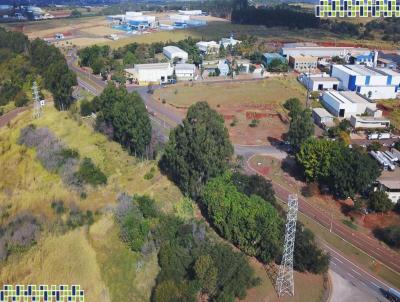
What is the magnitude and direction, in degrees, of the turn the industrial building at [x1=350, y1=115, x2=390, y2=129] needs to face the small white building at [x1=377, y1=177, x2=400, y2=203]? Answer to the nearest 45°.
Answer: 0° — it already faces it

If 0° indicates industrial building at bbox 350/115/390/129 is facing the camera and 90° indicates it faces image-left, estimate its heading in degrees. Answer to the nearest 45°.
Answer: approximately 0°

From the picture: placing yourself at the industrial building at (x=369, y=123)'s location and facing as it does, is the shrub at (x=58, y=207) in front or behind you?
in front

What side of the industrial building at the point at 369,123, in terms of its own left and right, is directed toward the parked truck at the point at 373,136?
front

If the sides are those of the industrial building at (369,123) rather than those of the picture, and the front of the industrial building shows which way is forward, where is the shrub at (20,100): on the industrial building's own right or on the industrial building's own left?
on the industrial building's own right

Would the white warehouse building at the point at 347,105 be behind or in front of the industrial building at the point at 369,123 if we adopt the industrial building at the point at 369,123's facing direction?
behind

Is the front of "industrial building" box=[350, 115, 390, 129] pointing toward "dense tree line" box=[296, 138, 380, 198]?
yes

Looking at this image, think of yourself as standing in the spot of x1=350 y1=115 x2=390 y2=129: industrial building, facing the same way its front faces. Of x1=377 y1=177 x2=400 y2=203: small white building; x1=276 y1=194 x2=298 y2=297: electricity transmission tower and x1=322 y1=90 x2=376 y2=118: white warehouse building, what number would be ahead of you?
2

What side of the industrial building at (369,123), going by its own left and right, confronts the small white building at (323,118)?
right

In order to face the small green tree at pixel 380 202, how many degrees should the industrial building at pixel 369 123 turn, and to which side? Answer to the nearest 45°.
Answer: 0° — it already faces it

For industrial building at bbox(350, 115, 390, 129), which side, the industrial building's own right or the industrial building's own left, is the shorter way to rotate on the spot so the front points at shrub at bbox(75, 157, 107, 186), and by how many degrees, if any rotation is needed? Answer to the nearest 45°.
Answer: approximately 45° to the industrial building's own right

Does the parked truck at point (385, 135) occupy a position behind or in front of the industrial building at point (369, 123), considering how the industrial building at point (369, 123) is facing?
in front

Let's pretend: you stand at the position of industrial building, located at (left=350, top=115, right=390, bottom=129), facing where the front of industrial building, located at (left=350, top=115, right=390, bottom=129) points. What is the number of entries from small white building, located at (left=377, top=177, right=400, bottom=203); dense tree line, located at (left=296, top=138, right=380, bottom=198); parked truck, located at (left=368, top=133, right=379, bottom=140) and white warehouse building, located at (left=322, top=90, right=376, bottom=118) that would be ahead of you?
3
